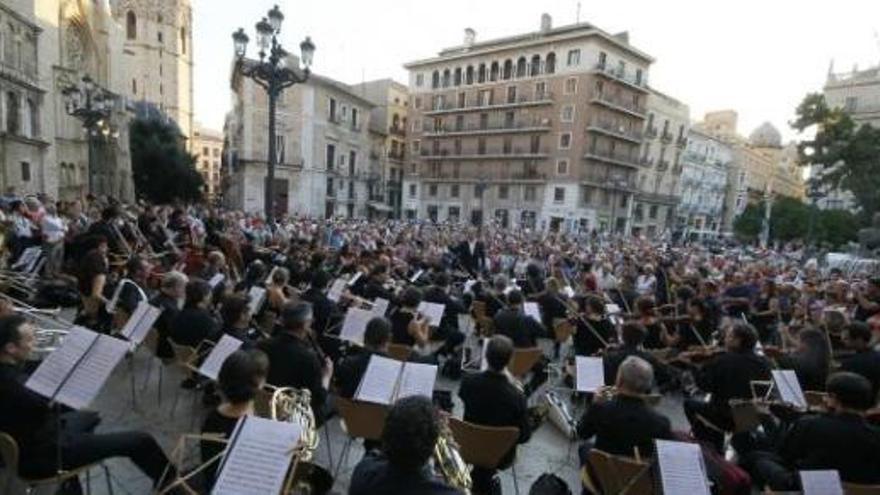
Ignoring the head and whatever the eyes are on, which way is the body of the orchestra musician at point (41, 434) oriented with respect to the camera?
to the viewer's right

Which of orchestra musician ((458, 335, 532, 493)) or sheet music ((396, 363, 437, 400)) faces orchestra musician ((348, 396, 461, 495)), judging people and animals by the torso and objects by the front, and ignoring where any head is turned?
the sheet music

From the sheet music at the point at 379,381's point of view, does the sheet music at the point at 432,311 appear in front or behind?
behind

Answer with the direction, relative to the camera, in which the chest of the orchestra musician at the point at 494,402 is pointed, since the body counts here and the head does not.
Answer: away from the camera

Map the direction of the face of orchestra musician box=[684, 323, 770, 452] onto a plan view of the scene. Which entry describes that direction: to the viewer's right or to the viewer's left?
to the viewer's left

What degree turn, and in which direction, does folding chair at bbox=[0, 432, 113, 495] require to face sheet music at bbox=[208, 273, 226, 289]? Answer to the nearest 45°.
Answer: approximately 45° to its left

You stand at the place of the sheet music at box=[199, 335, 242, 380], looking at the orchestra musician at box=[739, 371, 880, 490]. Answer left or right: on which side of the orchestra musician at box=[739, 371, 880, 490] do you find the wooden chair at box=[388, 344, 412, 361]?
left

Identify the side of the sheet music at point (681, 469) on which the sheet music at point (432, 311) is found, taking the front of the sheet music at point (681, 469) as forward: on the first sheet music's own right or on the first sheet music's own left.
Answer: on the first sheet music's own right

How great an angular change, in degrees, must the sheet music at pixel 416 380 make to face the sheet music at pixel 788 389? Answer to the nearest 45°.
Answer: approximately 90° to its left
